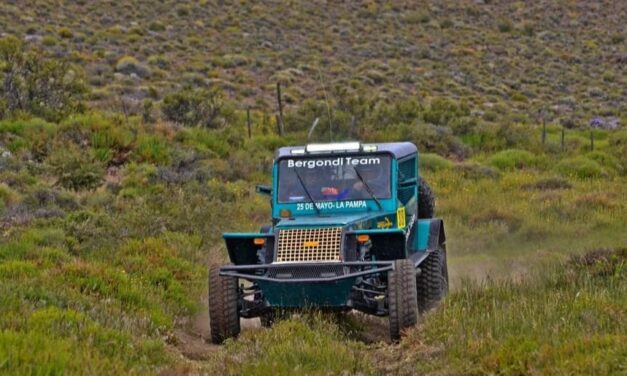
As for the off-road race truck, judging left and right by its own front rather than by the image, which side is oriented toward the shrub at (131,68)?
back

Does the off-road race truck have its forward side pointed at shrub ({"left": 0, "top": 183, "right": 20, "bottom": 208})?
no

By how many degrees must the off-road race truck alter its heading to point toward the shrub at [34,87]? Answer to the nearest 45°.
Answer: approximately 135° to its right

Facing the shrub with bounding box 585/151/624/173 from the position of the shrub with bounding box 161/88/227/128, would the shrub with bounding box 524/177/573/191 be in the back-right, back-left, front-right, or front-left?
front-right

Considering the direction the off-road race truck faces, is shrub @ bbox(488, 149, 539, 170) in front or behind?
behind

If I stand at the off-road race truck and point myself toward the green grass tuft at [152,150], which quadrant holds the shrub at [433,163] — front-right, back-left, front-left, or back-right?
front-right

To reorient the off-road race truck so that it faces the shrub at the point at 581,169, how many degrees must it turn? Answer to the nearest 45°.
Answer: approximately 135° to its left

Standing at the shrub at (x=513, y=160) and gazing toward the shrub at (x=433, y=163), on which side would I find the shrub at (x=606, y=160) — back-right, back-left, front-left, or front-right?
back-left

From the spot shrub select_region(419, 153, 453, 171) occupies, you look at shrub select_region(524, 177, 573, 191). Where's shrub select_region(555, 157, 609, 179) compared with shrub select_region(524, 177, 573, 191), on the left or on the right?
left

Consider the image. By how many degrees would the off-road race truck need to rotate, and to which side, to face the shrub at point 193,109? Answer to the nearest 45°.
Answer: approximately 180°

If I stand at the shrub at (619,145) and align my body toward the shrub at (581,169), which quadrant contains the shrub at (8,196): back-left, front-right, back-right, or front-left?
front-right

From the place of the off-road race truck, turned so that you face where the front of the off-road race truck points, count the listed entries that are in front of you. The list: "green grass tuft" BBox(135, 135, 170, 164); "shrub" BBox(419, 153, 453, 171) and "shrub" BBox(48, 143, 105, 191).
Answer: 0

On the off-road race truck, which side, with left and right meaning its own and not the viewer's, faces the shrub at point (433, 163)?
back

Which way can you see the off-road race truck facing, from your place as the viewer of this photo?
facing the viewer

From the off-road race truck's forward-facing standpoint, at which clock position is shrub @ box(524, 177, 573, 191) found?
The shrub is roughly at 7 o'clock from the off-road race truck.

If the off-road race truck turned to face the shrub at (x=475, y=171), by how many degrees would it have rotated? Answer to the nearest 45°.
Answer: approximately 180°
